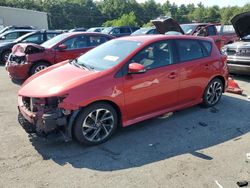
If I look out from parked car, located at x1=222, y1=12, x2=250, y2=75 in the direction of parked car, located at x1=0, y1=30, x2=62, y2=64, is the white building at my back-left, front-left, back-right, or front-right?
front-right

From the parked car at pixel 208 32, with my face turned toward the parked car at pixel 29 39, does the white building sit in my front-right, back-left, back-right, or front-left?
front-right

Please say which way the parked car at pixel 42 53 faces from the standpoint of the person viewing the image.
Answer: facing the viewer and to the left of the viewer

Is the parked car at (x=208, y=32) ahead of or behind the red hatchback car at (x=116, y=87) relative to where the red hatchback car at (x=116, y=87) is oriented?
behind

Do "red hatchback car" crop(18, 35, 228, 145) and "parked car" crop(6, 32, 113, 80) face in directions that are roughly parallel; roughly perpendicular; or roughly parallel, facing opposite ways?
roughly parallel

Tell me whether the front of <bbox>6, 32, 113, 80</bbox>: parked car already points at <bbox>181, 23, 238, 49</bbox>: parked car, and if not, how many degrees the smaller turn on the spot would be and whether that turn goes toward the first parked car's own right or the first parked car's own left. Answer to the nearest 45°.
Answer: approximately 180°

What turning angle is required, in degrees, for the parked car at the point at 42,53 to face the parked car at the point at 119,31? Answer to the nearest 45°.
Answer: approximately 135° to its right

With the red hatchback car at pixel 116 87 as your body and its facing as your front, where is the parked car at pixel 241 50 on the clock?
The parked car is roughly at 6 o'clock from the red hatchback car.

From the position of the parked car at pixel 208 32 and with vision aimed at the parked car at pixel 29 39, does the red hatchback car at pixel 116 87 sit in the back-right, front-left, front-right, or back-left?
front-left

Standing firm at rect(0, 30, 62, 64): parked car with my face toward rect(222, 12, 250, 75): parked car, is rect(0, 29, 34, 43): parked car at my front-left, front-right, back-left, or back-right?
back-left

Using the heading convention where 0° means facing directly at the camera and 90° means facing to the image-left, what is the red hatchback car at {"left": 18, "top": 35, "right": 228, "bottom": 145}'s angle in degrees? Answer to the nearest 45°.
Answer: approximately 45°

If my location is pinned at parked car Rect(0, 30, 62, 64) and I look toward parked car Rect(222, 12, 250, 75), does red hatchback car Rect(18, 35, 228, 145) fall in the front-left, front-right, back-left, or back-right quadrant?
front-right

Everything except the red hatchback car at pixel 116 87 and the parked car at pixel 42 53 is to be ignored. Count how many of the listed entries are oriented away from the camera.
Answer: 0

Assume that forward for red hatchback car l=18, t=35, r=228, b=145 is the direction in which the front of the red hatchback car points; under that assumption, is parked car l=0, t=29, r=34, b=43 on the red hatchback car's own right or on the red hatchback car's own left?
on the red hatchback car's own right
